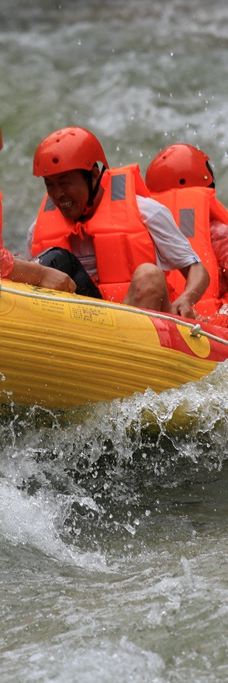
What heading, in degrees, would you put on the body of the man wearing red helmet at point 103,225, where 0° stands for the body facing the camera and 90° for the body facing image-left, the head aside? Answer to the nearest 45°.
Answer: approximately 45°
